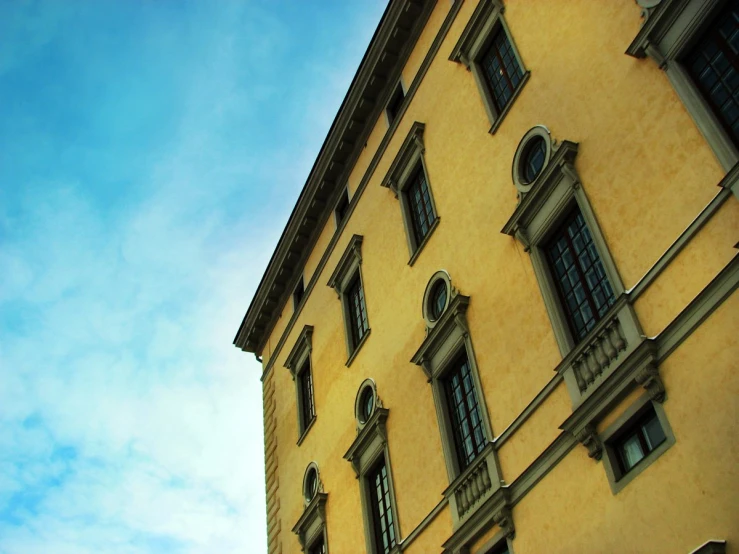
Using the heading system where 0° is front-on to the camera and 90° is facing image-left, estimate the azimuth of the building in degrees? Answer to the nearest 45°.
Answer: approximately 45°
